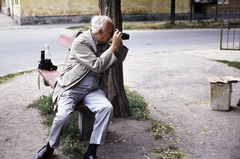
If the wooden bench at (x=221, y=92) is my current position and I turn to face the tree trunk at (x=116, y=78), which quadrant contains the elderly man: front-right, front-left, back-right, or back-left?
front-left

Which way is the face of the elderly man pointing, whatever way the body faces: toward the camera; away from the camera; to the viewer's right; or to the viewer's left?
to the viewer's right

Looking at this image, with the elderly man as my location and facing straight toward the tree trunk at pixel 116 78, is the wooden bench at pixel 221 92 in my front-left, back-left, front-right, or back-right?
front-right

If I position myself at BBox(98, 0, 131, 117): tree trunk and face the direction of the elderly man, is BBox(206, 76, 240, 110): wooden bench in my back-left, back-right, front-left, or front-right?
back-left

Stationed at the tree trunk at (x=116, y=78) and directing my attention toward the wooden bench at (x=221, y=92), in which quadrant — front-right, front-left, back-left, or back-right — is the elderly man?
back-right

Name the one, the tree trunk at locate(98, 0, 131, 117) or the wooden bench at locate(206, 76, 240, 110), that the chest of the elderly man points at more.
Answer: the wooden bench

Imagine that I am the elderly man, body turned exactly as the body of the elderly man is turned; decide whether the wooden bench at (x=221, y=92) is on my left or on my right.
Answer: on my left

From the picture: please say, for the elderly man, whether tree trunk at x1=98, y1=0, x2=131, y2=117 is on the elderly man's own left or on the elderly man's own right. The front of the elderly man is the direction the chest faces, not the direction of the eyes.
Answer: on the elderly man's own left

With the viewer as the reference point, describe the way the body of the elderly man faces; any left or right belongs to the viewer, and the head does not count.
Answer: facing the viewer and to the right of the viewer
